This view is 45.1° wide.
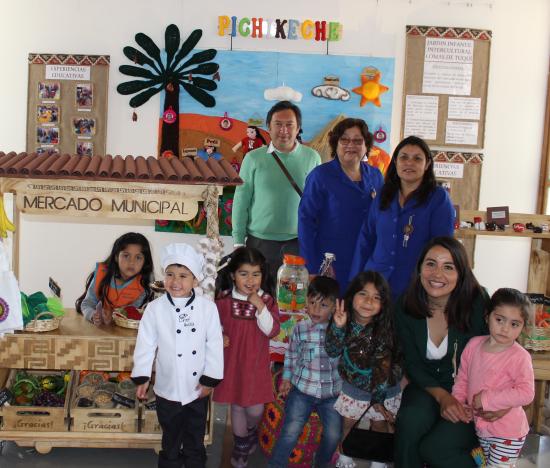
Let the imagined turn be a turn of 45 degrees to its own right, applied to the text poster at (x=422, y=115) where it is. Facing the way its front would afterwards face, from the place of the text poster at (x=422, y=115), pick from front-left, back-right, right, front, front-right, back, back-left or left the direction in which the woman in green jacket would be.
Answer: front-left

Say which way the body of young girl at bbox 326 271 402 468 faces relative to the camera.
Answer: toward the camera

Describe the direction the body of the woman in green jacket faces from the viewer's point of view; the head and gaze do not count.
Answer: toward the camera

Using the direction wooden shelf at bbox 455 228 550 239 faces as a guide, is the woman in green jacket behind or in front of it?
in front

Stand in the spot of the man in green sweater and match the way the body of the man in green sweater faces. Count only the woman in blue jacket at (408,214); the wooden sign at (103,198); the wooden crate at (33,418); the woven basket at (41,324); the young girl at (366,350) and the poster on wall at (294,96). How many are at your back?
1

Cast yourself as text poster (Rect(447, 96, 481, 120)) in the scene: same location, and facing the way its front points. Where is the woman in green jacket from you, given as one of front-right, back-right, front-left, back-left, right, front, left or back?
front

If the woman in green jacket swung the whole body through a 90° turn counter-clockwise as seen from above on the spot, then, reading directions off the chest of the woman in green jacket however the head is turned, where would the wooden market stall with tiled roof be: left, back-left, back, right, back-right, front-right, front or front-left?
back

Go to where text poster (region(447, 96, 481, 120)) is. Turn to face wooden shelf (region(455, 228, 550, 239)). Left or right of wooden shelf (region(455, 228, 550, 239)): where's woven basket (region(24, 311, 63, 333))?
right

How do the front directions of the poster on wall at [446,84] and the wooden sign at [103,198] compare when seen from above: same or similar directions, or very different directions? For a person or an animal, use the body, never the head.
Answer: same or similar directions

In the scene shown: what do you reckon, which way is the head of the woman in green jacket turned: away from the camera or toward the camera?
toward the camera

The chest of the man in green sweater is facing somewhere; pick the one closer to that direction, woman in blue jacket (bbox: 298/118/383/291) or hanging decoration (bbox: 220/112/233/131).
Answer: the woman in blue jacket

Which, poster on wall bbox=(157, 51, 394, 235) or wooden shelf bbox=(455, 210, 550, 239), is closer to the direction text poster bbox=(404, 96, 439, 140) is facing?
the wooden shelf

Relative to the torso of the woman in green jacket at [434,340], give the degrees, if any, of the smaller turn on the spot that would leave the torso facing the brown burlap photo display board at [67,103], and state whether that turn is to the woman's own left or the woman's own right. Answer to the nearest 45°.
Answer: approximately 135° to the woman's own right

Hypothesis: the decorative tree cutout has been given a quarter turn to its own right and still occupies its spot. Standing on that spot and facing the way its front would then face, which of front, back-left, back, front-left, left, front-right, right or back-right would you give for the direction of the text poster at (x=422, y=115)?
back

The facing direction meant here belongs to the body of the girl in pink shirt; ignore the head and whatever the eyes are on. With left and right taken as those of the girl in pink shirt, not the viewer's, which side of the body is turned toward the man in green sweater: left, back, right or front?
right

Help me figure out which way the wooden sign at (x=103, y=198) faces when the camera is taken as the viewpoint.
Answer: facing the viewer
